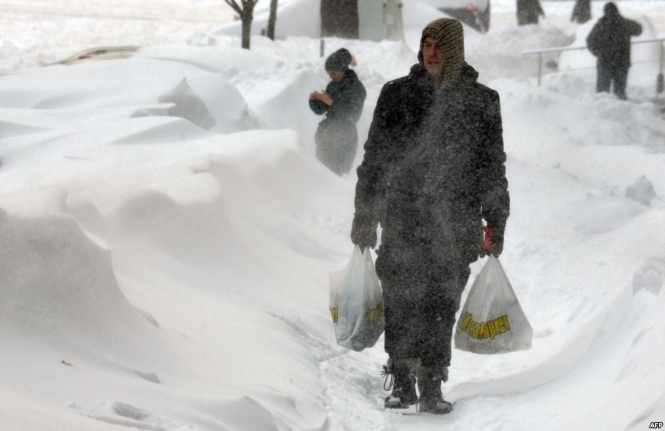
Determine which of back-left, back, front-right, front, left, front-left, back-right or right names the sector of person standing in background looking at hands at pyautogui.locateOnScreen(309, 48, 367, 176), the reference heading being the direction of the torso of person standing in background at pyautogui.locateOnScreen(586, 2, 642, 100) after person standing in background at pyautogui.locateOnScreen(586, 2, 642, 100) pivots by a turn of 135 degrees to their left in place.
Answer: front-left

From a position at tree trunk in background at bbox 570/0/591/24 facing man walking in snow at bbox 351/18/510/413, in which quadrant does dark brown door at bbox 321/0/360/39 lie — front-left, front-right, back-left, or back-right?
front-right

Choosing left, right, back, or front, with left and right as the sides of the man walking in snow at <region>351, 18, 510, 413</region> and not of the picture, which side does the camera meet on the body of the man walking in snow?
front

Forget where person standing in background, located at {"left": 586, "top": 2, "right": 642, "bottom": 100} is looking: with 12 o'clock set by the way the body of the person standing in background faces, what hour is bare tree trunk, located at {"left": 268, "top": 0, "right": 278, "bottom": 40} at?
The bare tree trunk is roughly at 10 o'clock from the person standing in background.

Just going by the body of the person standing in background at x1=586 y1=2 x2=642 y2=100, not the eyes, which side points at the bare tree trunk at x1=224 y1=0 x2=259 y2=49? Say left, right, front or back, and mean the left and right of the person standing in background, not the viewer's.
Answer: left

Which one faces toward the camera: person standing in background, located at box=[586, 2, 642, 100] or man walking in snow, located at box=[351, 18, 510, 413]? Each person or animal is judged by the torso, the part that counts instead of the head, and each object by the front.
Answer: the man walking in snow

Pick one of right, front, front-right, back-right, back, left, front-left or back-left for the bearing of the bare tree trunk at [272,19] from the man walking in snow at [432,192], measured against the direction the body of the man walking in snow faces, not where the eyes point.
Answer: back

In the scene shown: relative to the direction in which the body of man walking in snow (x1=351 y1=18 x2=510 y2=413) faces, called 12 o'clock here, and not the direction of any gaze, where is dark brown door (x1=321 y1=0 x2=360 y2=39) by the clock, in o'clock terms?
The dark brown door is roughly at 6 o'clock from the man walking in snow.

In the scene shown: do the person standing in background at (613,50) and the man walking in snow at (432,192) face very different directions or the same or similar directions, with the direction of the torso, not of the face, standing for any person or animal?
very different directions

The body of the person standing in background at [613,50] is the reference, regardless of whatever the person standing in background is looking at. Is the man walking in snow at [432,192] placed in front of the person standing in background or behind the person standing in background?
behind

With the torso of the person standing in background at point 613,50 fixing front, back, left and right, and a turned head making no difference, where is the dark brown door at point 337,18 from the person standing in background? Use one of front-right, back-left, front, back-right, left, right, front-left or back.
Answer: front-left

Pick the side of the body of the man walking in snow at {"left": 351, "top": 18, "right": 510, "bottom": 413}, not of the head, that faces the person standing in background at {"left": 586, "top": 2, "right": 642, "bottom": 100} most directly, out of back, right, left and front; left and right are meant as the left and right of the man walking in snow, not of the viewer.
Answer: back

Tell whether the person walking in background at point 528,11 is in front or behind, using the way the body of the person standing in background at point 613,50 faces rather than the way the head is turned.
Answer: in front

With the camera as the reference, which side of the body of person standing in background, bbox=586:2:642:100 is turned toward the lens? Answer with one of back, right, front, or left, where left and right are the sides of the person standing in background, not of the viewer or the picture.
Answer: back

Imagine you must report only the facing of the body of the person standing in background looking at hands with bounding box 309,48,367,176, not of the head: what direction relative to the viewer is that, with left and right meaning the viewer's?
facing the viewer and to the left of the viewer

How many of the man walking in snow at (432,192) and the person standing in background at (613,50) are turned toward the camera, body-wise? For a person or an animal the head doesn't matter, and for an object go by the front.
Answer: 1

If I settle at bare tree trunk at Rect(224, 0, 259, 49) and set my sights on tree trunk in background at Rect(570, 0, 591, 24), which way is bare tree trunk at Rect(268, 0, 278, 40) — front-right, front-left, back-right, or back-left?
front-left

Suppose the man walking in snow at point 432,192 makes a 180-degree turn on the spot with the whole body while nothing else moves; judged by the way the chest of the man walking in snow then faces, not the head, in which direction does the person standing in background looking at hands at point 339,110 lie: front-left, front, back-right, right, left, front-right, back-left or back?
front
